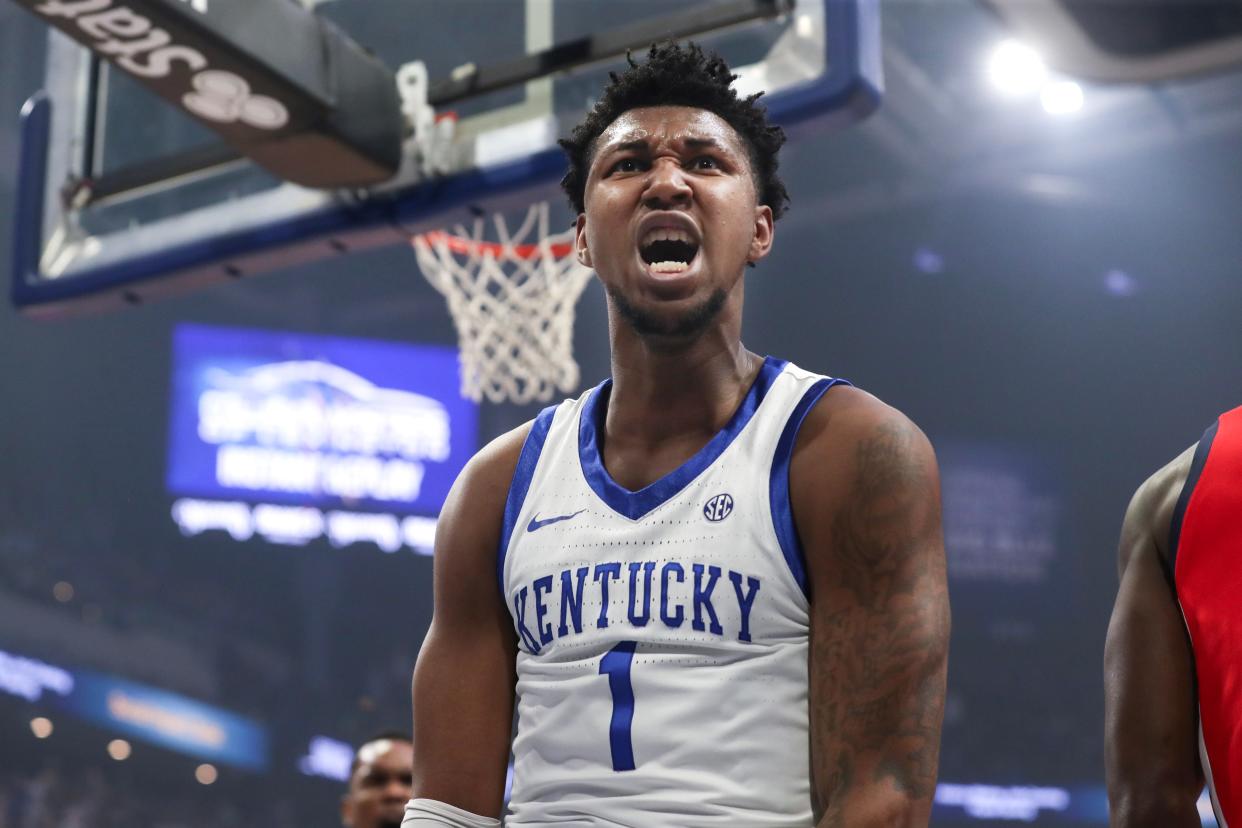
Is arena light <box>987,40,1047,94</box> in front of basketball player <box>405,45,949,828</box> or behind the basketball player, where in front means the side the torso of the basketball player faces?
behind

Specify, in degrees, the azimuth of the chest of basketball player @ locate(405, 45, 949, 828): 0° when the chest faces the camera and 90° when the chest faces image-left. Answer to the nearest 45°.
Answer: approximately 0°
